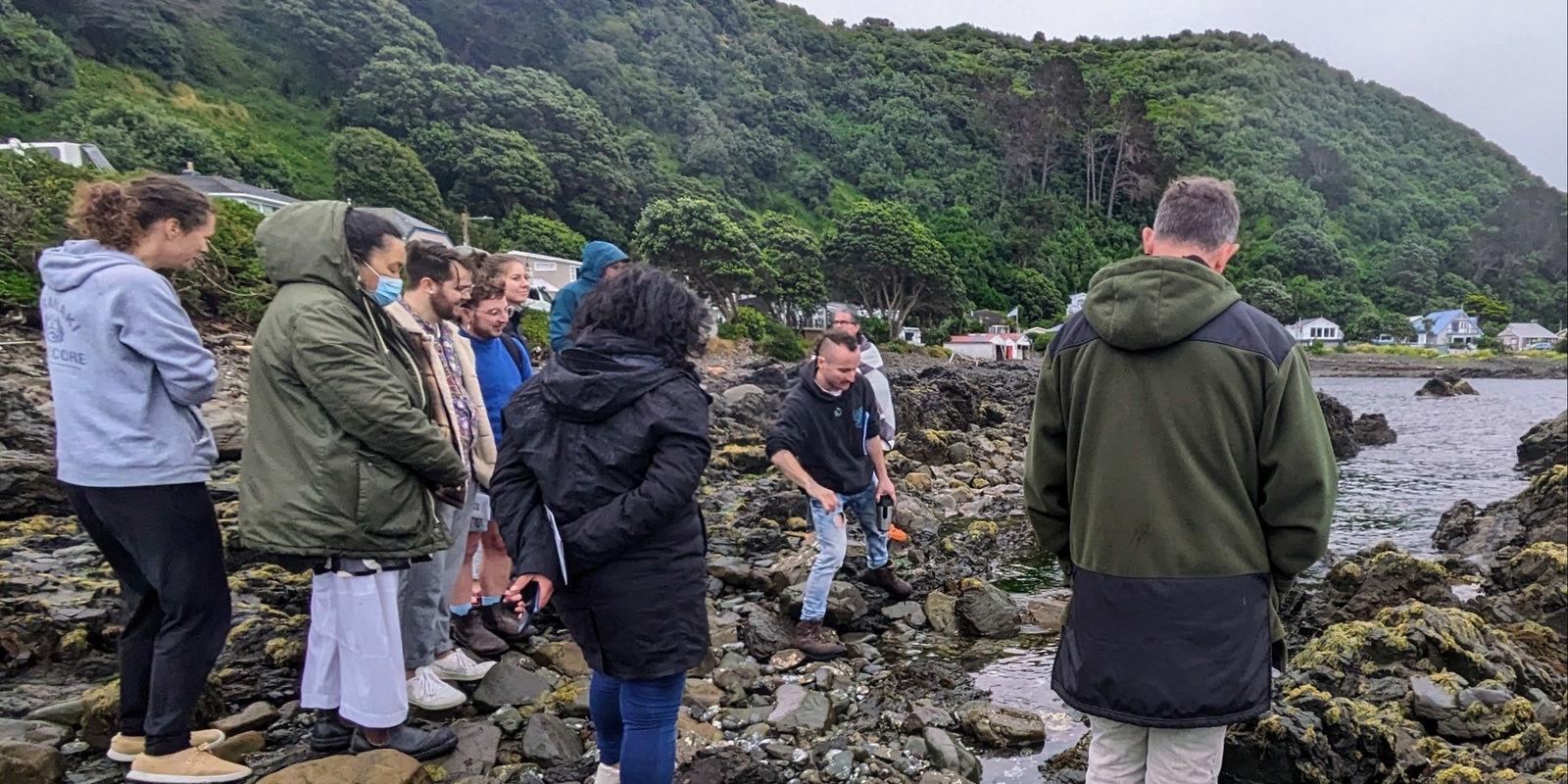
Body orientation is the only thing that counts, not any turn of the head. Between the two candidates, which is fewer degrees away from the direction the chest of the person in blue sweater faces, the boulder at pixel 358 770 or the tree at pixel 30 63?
the boulder

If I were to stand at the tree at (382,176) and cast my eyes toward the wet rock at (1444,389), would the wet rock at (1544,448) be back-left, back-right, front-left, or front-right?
front-right

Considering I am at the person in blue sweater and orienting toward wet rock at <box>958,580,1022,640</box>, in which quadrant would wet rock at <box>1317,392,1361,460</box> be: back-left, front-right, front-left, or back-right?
front-left

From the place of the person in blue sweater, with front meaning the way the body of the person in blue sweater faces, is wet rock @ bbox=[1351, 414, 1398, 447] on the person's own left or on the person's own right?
on the person's own left

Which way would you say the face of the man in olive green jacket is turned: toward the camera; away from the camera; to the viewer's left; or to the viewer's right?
away from the camera

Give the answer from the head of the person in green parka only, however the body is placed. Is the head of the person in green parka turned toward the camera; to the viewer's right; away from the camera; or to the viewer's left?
to the viewer's right

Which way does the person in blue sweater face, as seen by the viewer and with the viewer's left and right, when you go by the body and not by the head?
facing the viewer and to the right of the viewer

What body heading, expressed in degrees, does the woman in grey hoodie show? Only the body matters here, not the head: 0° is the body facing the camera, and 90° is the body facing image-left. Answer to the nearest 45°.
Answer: approximately 270°

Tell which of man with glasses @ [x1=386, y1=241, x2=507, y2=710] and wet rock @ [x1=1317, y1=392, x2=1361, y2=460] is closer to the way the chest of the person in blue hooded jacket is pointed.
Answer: the wet rock

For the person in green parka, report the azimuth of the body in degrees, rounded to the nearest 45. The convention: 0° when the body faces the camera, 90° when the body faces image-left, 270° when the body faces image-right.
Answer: approximately 270°

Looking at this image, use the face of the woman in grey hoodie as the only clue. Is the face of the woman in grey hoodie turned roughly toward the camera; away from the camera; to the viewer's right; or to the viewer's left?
to the viewer's right
